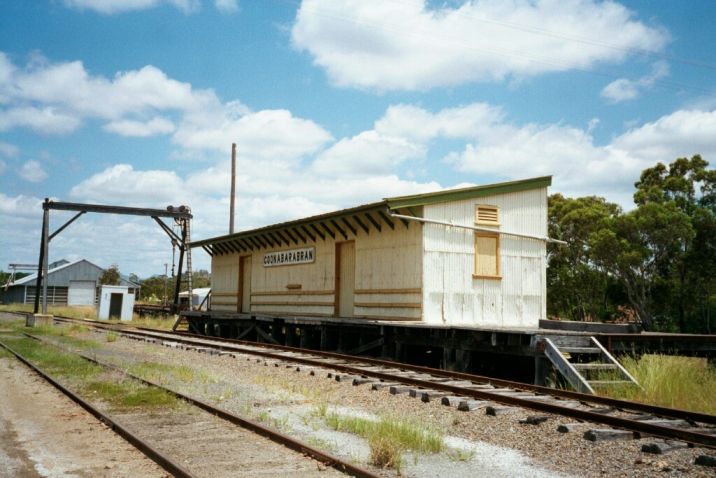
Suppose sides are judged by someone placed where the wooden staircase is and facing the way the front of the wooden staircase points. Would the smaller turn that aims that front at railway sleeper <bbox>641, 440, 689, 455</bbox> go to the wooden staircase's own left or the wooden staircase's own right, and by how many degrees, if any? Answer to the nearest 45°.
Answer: approximately 45° to the wooden staircase's own right

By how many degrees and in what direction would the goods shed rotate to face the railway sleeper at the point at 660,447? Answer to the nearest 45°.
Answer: approximately 45° to its left

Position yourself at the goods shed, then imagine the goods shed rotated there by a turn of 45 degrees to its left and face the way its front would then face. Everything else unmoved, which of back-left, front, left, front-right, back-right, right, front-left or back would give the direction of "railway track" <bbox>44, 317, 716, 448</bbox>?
front

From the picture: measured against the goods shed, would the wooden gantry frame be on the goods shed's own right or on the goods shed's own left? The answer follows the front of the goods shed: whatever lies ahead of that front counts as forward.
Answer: on the goods shed's own right

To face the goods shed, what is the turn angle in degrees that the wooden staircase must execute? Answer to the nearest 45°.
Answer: approximately 180°

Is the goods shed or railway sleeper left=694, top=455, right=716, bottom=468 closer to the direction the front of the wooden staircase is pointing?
the railway sleeper

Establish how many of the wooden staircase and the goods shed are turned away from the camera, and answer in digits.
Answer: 0

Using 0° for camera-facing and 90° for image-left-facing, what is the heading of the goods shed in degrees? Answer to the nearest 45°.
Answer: approximately 45°

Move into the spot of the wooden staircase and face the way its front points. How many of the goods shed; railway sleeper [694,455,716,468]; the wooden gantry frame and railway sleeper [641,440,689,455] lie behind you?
2

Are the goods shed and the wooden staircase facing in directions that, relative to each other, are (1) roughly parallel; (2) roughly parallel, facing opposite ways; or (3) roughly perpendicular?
roughly perpendicular

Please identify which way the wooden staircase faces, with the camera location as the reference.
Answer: facing the viewer and to the right of the viewer

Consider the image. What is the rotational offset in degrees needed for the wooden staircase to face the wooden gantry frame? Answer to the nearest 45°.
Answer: approximately 180°

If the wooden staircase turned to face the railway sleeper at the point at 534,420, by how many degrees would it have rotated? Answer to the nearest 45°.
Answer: approximately 45° to its right

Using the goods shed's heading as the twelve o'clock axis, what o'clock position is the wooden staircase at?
The wooden staircase is roughly at 10 o'clock from the goods shed.
